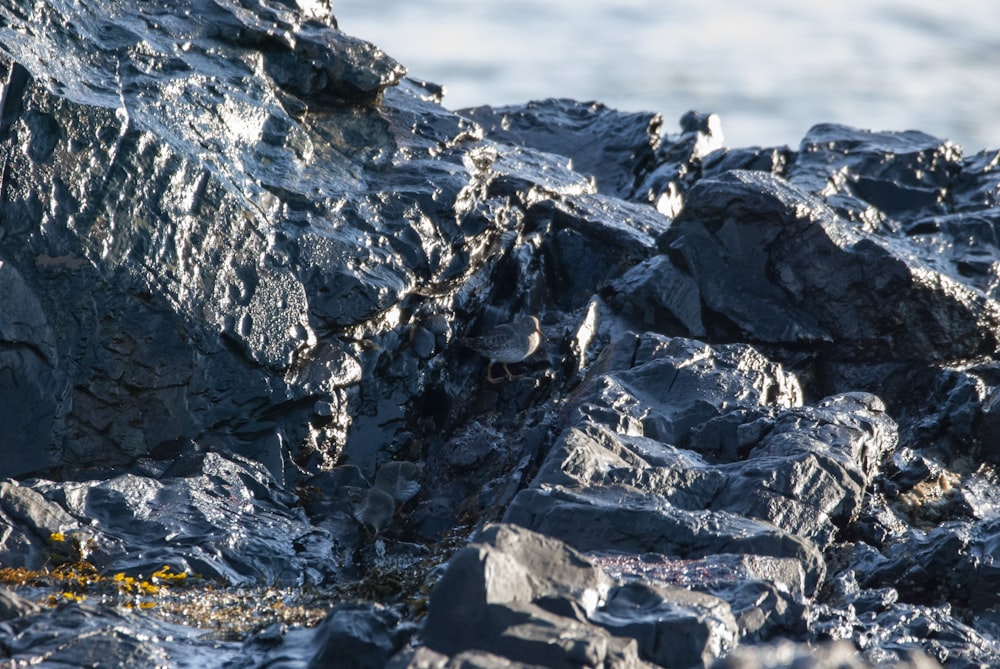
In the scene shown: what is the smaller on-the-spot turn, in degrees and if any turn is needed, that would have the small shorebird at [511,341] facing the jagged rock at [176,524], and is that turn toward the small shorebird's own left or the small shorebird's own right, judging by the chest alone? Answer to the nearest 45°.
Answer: approximately 135° to the small shorebird's own right

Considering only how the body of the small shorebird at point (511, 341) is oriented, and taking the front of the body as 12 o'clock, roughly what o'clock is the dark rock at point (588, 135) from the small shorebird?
The dark rock is roughly at 9 o'clock from the small shorebird.

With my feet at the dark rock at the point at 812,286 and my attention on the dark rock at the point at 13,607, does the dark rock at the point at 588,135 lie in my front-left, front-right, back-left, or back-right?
back-right

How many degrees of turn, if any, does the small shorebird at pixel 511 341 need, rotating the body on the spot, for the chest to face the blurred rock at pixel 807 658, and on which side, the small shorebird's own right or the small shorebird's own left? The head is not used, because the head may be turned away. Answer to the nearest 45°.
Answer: approximately 90° to the small shorebird's own right

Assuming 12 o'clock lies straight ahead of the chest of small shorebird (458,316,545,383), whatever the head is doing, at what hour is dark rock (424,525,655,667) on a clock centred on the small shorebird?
The dark rock is roughly at 3 o'clock from the small shorebird.

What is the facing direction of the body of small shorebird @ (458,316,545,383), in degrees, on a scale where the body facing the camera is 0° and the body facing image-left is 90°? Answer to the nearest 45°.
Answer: approximately 270°

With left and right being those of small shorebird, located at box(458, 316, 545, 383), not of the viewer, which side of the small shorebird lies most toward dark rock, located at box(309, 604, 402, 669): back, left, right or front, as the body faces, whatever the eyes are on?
right
